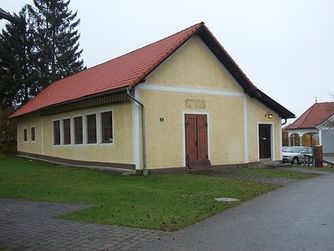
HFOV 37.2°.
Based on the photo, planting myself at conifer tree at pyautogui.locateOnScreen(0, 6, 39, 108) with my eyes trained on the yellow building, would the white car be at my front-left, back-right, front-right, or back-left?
front-left

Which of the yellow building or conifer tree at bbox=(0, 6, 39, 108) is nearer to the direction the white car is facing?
the yellow building

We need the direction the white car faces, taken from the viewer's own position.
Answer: facing the viewer and to the left of the viewer

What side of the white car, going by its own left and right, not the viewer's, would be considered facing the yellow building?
front

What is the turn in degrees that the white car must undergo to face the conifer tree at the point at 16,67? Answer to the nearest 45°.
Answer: approximately 45° to its right
